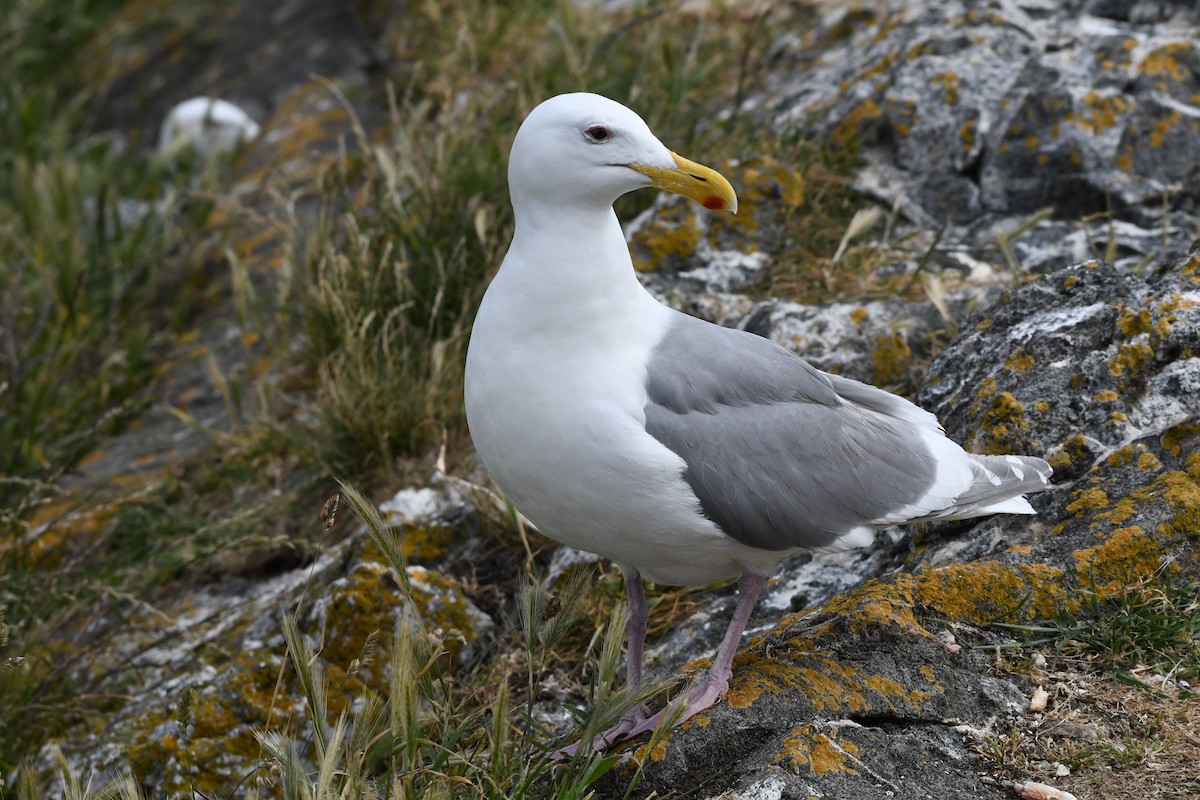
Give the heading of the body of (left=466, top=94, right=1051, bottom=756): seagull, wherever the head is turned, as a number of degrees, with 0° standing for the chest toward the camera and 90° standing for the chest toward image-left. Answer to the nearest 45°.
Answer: approximately 45°

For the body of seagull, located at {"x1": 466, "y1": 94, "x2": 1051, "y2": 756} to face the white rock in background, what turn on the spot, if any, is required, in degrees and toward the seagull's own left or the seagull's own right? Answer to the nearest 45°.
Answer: approximately 90° to the seagull's own right
